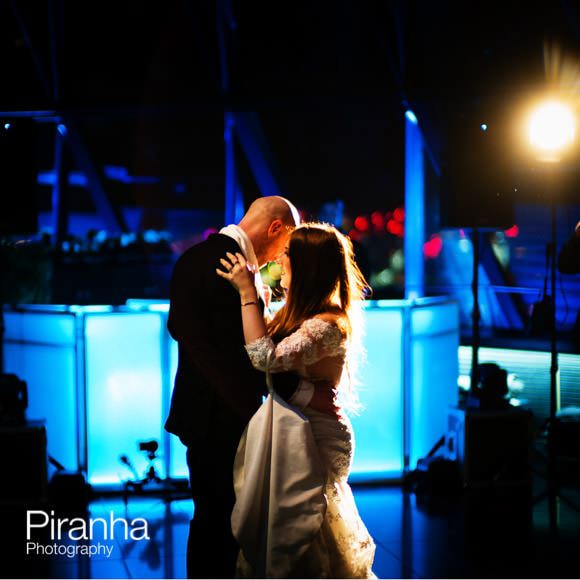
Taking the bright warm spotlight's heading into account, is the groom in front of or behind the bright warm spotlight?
in front

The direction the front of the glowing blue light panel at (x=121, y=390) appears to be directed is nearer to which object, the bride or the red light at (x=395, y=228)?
the bride

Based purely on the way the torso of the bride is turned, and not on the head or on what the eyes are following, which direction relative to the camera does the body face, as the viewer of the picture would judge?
to the viewer's left

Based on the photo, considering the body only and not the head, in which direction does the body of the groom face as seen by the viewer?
to the viewer's right

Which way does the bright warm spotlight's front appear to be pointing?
toward the camera

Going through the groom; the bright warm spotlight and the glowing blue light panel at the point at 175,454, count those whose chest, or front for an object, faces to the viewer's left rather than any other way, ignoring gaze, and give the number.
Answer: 0

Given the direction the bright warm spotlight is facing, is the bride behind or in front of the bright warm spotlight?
in front

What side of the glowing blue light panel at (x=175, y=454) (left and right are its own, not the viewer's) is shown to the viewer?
front

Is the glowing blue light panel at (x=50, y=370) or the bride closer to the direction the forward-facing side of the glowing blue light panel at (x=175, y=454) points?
the bride

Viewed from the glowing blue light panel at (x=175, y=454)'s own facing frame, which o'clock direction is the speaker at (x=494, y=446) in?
The speaker is roughly at 9 o'clock from the glowing blue light panel.

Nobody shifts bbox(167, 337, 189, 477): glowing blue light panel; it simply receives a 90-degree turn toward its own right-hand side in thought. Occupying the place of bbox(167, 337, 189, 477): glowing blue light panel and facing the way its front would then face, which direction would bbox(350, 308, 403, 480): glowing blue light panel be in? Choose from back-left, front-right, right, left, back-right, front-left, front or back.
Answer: back
